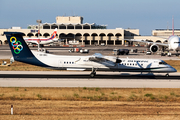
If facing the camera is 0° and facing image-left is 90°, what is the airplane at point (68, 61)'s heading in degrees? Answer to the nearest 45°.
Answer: approximately 270°
